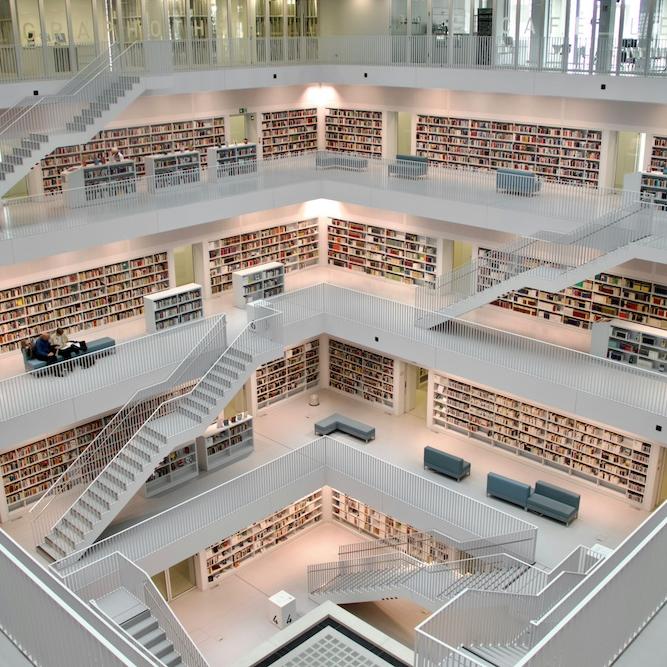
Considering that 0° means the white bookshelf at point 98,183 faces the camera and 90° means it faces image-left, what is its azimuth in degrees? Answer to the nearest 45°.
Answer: approximately 315°

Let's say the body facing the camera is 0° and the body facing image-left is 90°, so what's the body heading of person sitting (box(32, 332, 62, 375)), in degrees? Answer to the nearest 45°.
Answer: approximately 315°

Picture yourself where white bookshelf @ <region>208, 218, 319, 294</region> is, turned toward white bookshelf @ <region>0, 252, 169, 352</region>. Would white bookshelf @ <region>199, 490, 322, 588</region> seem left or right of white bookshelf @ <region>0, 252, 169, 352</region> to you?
left

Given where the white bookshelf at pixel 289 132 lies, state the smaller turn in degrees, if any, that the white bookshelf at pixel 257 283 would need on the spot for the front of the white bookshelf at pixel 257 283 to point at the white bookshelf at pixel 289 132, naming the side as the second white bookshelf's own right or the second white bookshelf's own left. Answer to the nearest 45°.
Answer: approximately 135° to the second white bookshelf's own left

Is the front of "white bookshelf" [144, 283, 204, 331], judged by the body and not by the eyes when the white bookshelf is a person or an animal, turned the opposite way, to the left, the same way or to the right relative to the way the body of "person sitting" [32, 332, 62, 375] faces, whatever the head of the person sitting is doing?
the same way

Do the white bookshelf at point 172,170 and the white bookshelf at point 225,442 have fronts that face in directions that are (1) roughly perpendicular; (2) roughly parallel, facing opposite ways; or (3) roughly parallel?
roughly parallel

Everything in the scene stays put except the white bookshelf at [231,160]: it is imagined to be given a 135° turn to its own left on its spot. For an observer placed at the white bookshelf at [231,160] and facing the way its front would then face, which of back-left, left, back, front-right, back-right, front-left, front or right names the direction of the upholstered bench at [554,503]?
back-right

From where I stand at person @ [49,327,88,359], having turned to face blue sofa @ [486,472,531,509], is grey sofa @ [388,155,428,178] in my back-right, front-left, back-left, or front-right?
front-left

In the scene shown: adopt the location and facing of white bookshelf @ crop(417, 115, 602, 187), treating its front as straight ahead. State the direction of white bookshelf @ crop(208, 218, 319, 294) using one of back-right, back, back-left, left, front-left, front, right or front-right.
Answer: front-right

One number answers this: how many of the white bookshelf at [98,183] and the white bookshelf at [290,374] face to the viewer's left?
0

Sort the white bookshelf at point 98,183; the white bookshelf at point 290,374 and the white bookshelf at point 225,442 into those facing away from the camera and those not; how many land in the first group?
0

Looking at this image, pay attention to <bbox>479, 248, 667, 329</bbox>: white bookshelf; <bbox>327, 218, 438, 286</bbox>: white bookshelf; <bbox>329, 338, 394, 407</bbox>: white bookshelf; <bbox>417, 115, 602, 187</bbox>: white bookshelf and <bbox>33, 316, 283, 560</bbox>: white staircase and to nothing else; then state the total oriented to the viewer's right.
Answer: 0

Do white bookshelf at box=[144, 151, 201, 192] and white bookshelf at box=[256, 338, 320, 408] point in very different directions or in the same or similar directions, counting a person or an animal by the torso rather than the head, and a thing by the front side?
same or similar directions
